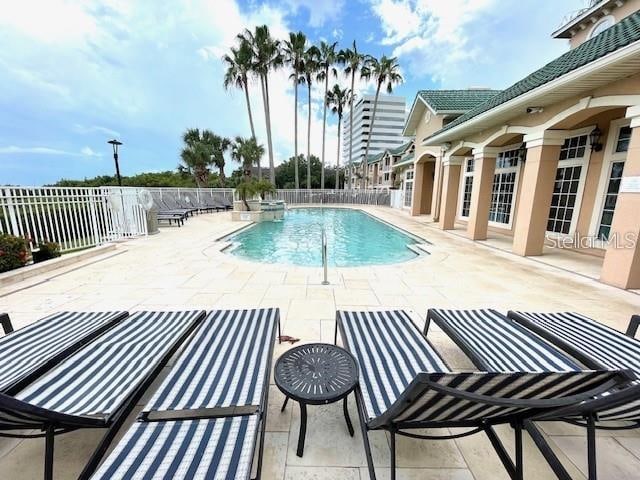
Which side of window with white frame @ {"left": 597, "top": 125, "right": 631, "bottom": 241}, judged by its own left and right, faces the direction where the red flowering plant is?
front

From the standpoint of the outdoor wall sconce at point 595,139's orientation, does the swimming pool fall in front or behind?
in front

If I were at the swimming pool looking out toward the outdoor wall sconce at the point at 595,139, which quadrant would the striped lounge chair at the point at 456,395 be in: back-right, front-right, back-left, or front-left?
front-right

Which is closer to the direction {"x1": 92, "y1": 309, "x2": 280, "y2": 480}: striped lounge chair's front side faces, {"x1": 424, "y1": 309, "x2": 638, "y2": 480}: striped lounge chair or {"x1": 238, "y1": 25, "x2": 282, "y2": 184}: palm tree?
the palm tree

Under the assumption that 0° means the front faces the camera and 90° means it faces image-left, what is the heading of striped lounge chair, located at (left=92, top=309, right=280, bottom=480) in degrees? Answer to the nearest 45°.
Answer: approximately 180°

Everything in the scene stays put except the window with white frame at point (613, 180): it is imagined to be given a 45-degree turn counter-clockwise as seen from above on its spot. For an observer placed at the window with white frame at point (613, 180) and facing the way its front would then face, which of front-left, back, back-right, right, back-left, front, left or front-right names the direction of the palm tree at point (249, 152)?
right

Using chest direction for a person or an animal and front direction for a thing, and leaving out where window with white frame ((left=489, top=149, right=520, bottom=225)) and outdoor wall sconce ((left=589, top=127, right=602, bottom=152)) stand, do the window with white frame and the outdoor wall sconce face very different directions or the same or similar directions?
same or similar directions

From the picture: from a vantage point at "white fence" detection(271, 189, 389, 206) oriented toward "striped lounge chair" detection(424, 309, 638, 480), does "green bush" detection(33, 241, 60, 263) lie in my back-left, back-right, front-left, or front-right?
front-right

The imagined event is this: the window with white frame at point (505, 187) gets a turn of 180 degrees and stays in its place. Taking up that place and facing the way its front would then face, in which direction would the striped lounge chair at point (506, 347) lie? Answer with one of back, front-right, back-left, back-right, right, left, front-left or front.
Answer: back-right

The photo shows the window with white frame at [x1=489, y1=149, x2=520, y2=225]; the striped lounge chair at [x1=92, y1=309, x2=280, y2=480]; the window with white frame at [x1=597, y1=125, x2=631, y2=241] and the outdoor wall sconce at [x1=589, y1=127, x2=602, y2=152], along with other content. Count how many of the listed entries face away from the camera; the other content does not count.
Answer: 1

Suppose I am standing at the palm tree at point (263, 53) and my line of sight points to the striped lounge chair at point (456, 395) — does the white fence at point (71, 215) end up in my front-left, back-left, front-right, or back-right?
front-right

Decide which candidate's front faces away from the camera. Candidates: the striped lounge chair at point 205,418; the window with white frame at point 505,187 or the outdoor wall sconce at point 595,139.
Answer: the striped lounge chair

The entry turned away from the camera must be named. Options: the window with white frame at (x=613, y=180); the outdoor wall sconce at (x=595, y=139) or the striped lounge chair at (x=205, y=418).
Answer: the striped lounge chair

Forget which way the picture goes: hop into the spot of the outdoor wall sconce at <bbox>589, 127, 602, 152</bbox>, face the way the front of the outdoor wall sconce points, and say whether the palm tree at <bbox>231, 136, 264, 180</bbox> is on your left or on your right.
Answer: on your right

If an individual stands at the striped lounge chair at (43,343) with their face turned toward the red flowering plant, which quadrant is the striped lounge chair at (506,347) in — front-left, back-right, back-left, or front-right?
back-right

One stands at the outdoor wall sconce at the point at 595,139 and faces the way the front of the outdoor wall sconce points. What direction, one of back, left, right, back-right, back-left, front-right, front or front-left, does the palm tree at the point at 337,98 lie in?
right

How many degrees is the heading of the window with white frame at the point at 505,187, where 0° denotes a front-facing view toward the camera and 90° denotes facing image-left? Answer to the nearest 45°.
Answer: approximately 45°

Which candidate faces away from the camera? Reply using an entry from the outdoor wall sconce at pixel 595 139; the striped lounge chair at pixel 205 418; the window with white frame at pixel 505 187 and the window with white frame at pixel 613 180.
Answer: the striped lounge chair

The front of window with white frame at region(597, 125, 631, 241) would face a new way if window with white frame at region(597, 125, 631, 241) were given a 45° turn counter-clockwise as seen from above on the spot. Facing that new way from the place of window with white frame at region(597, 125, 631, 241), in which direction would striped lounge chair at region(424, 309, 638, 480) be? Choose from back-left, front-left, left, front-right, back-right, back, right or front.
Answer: front
